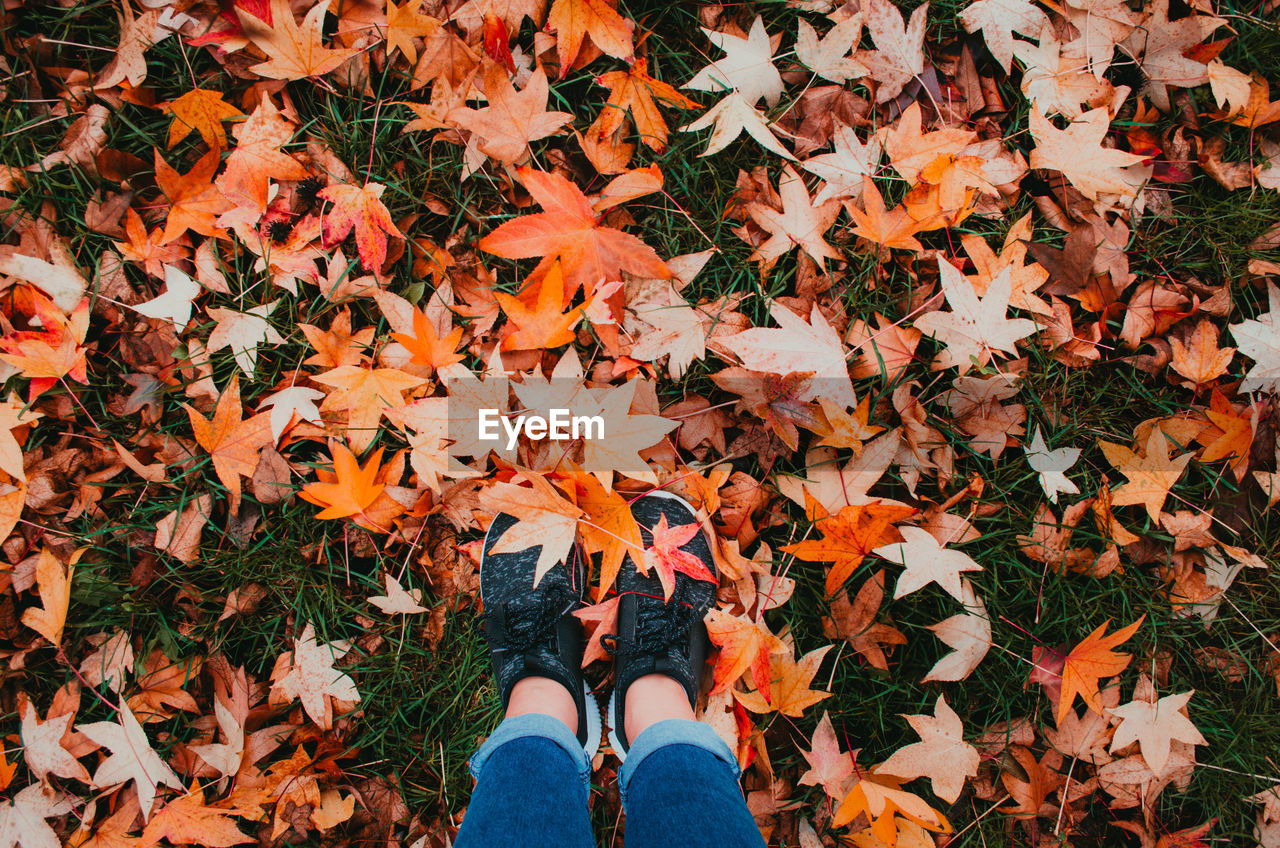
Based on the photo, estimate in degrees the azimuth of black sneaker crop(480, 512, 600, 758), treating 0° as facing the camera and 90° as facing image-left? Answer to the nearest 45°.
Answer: approximately 180°

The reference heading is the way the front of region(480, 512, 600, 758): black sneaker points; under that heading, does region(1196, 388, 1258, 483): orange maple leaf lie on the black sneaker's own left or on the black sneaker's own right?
on the black sneaker's own right
